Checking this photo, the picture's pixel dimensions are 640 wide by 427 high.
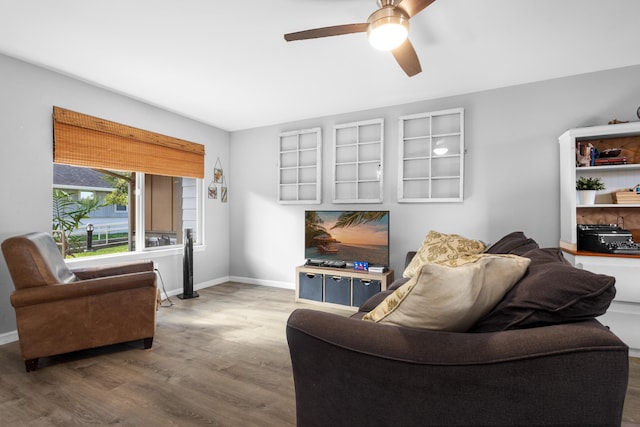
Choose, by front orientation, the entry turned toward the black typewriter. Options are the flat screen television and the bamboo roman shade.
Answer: the bamboo roman shade

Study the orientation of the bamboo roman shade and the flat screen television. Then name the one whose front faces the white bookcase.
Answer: the bamboo roman shade

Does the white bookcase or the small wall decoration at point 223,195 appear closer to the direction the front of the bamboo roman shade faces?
the white bookcase

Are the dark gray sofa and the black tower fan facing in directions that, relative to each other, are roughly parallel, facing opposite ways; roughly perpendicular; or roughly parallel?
roughly parallel, facing opposite ways

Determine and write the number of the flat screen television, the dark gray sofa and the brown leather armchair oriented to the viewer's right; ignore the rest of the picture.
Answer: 1

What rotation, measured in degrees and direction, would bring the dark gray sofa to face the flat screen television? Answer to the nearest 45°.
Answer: approximately 45° to its right

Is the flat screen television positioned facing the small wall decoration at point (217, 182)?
no

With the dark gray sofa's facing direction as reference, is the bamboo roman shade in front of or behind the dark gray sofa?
in front

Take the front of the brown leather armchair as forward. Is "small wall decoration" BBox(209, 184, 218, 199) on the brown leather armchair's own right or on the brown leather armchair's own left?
on the brown leather armchair's own left

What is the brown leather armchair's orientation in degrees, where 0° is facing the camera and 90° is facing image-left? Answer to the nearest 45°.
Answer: approximately 270°

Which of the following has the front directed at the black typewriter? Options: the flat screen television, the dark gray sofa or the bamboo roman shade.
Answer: the bamboo roman shade
